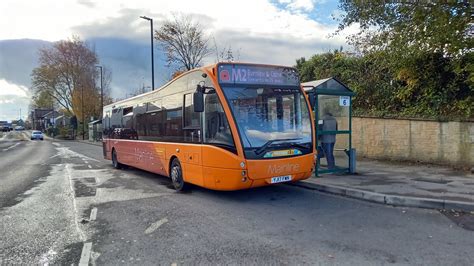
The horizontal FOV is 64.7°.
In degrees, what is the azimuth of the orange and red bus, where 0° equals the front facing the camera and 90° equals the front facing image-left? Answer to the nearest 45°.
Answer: approximately 315°

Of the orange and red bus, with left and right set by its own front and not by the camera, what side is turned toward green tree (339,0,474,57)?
left

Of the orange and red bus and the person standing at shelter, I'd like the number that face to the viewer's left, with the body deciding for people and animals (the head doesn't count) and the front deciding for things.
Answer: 1

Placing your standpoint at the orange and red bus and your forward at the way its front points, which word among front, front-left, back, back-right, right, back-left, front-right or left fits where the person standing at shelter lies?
left

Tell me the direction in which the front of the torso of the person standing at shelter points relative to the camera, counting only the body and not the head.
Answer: to the viewer's left

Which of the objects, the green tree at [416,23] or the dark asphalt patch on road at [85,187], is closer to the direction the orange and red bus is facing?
the green tree

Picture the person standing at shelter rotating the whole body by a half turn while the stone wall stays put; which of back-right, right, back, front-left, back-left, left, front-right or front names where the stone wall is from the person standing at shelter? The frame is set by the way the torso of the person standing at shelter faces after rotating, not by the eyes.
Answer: front-left

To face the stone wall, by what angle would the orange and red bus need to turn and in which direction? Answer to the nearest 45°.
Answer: approximately 90° to its left

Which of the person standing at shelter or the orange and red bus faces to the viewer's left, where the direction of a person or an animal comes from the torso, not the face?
the person standing at shelter

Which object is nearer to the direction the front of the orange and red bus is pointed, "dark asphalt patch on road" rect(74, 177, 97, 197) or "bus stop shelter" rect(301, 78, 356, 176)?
the bus stop shelter

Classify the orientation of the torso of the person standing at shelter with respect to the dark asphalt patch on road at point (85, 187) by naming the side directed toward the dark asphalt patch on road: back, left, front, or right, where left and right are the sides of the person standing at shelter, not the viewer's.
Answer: left

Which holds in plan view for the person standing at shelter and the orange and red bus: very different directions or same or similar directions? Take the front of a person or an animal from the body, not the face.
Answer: very different directions

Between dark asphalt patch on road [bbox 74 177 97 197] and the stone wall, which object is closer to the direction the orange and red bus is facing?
the stone wall
